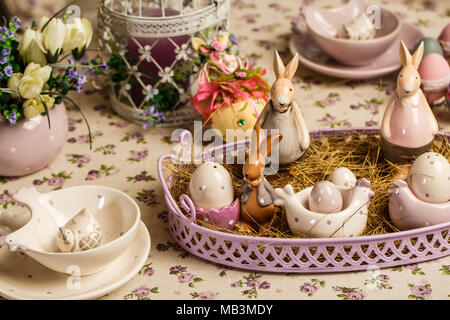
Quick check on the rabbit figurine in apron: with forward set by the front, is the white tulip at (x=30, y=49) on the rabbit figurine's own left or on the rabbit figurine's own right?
on the rabbit figurine's own right

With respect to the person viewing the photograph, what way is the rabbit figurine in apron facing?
facing the viewer

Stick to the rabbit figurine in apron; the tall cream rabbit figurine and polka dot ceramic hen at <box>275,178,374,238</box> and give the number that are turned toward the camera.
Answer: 2

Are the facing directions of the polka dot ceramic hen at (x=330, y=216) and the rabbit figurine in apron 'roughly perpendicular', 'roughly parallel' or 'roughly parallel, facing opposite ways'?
roughly perpendicular

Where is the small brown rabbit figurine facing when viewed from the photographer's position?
facing the viewer and to the left of the viewer

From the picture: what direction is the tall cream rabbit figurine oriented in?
toward the camera

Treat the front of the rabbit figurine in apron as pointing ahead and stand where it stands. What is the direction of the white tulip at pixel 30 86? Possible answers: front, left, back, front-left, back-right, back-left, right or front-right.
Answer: right
